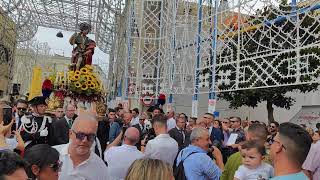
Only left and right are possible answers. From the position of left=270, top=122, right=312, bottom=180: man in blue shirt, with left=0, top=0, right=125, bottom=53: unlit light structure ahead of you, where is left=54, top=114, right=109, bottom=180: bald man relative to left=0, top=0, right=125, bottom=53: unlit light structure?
left

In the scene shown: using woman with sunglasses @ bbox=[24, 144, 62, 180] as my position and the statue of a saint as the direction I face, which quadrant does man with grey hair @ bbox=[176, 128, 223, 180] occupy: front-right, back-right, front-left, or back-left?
front-right

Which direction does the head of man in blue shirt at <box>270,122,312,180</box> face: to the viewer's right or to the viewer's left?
to the viewer's left

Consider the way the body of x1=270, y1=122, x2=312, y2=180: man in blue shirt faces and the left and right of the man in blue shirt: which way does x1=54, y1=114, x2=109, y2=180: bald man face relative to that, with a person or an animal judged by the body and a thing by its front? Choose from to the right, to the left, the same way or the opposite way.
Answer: the opposite way

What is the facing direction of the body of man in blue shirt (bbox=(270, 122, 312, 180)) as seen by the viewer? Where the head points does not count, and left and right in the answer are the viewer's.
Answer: facing away from the viewer and to the left of the viewer

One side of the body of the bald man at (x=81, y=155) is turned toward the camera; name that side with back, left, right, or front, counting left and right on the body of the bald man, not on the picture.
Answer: front

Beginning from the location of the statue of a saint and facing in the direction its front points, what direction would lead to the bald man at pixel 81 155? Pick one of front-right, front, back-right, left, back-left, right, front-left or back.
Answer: front-left
